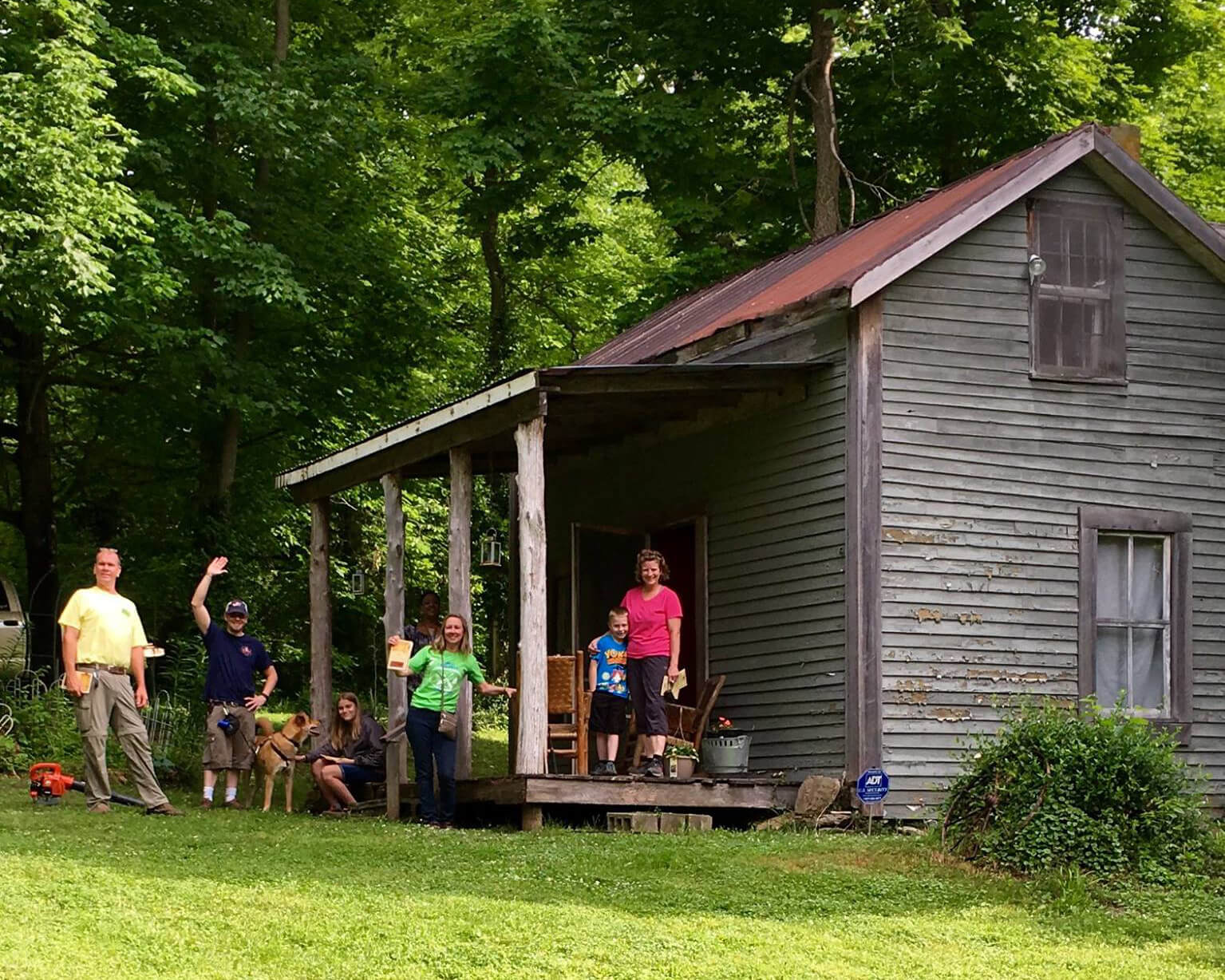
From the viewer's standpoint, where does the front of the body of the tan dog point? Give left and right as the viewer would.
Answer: facing the viewer and to the right of the viewer

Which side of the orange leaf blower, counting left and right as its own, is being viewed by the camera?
right

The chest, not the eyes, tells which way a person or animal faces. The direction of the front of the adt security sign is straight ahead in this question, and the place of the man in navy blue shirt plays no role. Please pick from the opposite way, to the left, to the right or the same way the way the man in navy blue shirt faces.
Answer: the same way

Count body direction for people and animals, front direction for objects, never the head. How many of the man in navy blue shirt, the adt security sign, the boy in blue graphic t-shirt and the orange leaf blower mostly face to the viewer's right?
1

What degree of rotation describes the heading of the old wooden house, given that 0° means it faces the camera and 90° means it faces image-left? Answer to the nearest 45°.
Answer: approximately 45°

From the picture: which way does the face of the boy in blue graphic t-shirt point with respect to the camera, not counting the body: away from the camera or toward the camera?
toward the camera

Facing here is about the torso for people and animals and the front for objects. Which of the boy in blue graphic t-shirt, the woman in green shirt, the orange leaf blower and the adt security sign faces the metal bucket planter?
the orange leaf blower

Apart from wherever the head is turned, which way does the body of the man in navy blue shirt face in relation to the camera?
toward the camera

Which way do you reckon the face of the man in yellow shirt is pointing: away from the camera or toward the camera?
toward the camera

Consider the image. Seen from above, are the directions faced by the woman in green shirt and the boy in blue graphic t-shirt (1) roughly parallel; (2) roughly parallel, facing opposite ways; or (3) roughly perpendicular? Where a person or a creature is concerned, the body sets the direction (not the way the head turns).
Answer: roughly parallel

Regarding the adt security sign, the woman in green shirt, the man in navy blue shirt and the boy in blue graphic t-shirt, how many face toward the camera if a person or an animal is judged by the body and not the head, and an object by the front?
4

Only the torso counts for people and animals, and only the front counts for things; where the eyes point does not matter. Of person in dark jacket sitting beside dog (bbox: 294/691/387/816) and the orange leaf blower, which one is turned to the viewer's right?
the orange leaf blower

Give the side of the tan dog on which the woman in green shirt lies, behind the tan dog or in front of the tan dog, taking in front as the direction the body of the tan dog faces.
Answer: in front

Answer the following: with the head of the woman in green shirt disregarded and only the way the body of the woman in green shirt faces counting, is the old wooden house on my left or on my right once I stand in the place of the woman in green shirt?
on my left

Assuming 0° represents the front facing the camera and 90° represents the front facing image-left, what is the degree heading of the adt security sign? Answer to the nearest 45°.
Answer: approximately 0°
